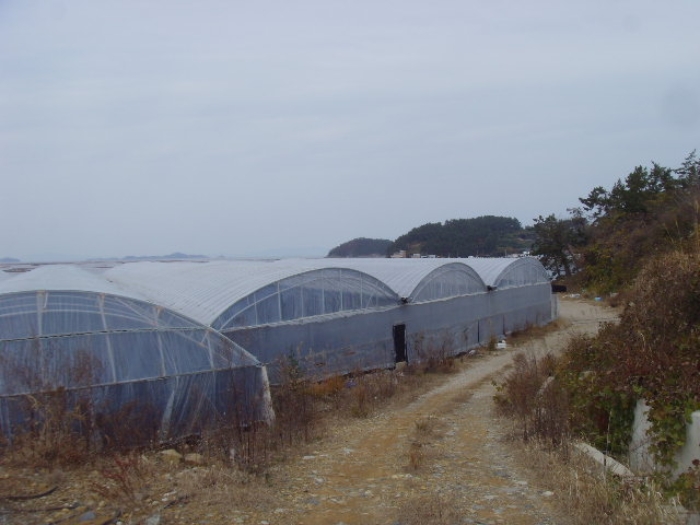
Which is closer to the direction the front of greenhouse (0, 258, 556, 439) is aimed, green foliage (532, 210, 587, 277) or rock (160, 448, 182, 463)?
the rock

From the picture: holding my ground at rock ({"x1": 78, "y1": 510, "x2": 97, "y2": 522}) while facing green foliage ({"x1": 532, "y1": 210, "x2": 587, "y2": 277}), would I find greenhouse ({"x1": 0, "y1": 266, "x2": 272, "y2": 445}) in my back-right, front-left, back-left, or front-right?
front-left

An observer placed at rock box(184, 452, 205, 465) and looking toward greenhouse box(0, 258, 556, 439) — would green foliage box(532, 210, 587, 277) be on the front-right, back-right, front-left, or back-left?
front-right

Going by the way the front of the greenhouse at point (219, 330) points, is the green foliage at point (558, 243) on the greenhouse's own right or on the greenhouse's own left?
on the greenhouse's own left

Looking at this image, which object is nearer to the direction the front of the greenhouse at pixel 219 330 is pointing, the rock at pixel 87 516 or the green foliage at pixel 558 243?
the rock

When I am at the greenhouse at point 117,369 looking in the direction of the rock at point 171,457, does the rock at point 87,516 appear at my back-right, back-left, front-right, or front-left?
front-right
